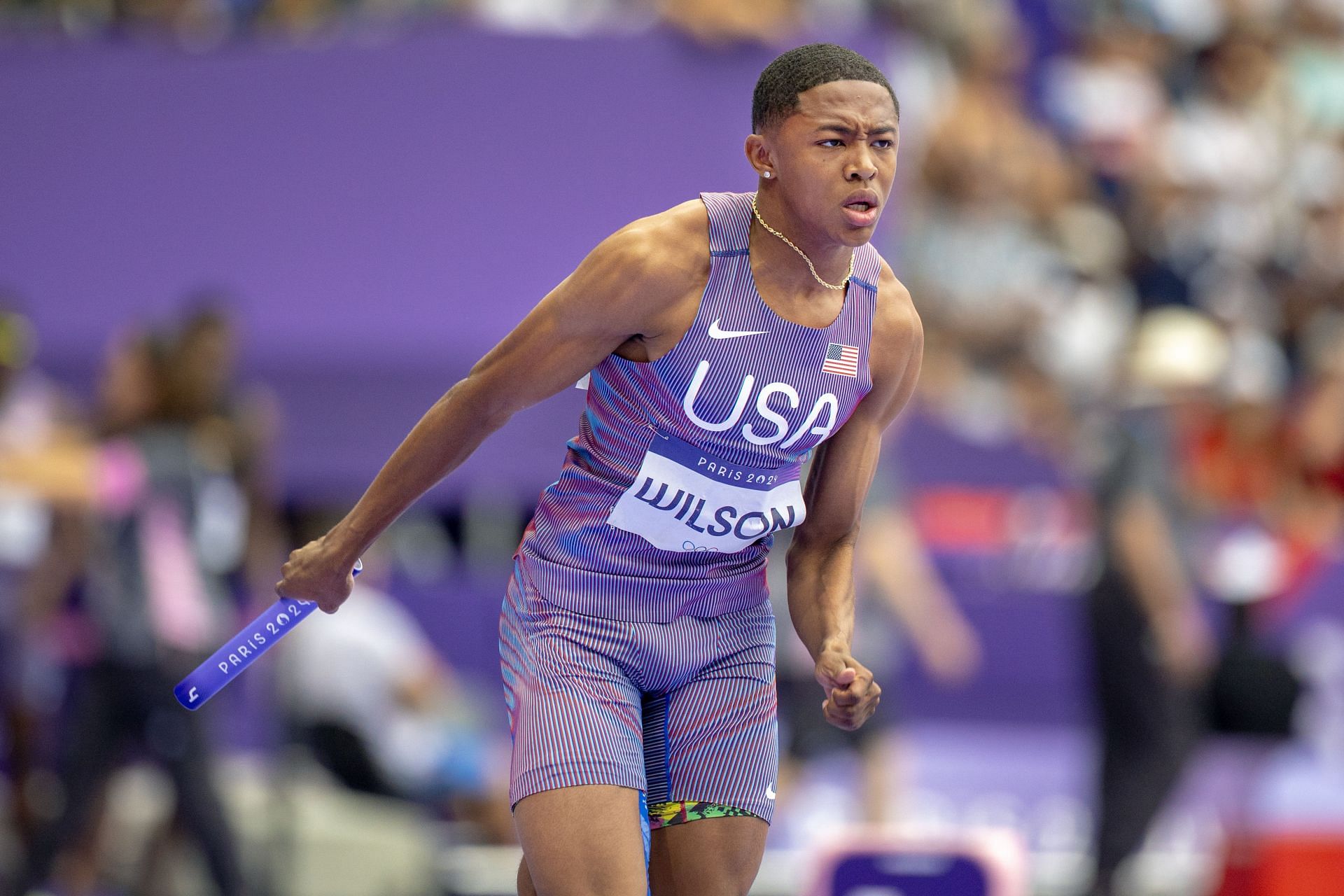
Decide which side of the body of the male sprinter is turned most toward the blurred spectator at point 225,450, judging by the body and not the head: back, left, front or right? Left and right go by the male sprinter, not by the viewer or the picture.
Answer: back

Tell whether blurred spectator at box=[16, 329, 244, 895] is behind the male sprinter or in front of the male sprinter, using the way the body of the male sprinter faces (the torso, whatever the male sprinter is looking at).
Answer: behind

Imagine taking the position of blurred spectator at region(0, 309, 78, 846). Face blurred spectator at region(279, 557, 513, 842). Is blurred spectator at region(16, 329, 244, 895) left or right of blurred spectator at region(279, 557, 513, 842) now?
right

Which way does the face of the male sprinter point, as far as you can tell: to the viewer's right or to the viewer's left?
to the viewer's right

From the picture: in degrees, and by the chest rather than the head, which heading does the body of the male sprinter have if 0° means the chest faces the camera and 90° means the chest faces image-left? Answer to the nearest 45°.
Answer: approximately 315°
